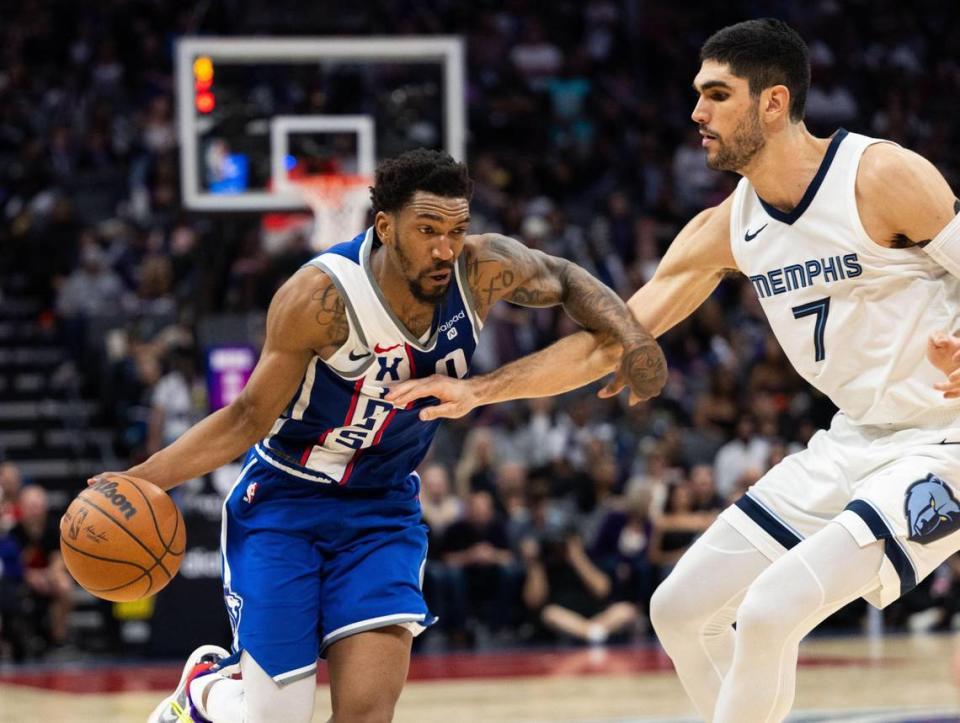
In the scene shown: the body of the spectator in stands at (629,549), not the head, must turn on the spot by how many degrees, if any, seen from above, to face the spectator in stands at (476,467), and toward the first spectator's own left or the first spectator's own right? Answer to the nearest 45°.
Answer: approximately 90° to the first spectator's own right

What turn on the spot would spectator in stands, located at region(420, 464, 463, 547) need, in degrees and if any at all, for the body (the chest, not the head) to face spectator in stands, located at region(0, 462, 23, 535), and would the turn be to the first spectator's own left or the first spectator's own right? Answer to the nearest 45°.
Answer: approximately 90° to the first spectator's own right

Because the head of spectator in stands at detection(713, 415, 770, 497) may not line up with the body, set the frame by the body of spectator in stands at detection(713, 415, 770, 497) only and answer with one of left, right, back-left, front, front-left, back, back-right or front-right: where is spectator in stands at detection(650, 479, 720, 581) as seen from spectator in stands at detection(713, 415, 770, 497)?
front-right

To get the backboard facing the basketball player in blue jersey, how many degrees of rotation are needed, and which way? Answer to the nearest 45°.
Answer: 0° — it already faces them

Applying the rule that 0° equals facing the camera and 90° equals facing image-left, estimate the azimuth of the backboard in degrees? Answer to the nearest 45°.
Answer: approximately 0°

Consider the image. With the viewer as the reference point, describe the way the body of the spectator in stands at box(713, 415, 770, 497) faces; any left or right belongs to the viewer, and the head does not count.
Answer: facing the viewer

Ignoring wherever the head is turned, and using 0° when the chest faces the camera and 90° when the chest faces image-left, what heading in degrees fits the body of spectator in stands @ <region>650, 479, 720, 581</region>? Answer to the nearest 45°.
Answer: approximately 0°

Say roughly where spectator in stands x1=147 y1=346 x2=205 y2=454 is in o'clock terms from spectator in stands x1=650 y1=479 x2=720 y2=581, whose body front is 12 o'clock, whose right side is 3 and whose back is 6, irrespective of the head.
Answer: spectator in stands x1=147 y1=346 x2=205 y2=454 is roughly at 3 o'clock from spectator in stands x1=650 y1=479 x2=720 y2=581.

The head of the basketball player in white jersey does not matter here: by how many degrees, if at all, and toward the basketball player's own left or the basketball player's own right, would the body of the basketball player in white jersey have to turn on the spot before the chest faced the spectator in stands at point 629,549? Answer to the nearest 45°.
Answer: approximately 135° to the basketball player's own right

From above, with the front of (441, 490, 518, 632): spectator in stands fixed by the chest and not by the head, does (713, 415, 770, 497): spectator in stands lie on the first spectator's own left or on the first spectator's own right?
on the first spectator's own left

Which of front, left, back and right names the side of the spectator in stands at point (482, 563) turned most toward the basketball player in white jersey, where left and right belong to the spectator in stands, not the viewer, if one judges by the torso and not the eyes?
front

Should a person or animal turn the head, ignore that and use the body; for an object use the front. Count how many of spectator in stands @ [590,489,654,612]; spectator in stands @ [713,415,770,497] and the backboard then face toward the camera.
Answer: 3

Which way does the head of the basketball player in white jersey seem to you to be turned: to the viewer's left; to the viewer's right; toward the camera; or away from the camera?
to the viewer's left
